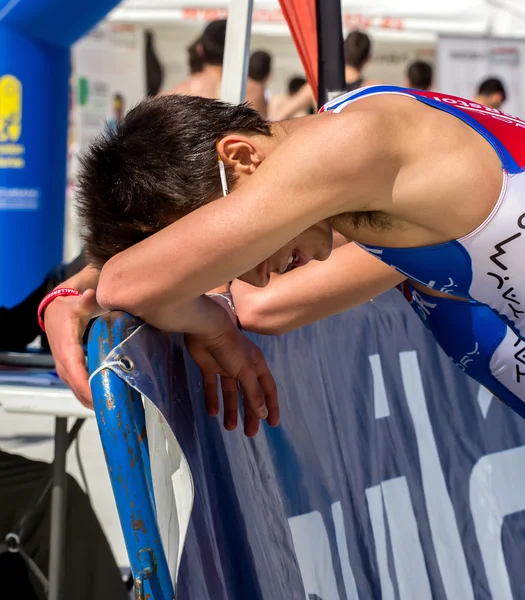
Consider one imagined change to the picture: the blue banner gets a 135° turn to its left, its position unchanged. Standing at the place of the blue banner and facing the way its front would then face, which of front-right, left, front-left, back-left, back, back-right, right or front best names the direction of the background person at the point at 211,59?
front-left

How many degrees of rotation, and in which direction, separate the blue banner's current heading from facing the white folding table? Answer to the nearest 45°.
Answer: approximately 90° to its right

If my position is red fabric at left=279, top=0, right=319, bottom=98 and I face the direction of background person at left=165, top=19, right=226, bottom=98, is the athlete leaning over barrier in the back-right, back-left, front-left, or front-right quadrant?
back-left

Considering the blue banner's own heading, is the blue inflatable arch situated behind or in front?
behind

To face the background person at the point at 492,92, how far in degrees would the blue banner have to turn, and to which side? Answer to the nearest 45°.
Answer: approximately 180°

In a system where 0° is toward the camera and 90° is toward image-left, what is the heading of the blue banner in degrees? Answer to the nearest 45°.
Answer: approximately 0°
